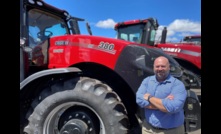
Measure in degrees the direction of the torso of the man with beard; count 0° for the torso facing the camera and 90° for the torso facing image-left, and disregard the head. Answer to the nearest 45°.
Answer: approximately 0°

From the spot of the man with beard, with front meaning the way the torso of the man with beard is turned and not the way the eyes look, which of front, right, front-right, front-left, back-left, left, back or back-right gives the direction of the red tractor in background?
back
